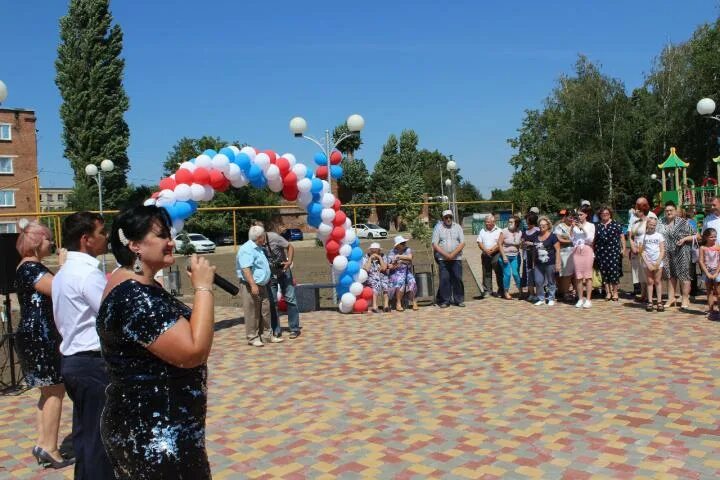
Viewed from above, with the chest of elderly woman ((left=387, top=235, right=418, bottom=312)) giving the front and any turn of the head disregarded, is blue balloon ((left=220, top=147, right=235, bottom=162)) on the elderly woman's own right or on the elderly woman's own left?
on the elderly woman's own right

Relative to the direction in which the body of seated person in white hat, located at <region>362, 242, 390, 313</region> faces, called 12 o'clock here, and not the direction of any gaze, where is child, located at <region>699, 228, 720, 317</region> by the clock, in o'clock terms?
child, located at <region>699, 228, 720, 317</region> is roughly at 10 o'clock from seated person in white hat, located at <region>362, 242, 390, 313</region>.

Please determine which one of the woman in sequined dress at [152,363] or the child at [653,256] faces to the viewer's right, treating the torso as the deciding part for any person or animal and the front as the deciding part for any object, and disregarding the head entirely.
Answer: the woman in sequined dress

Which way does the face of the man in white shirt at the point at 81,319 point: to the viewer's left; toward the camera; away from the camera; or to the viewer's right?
to the viewer's right

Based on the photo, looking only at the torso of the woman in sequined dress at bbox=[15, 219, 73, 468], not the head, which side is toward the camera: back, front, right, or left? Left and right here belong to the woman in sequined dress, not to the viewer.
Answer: right

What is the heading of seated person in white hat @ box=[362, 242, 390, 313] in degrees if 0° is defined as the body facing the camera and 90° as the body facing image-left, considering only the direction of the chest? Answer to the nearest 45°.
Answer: approximately 0°

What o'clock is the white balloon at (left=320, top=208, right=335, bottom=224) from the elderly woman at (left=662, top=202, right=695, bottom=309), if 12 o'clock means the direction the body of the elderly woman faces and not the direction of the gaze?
The white balloon is roughly at 1 o'clock from the elderly woman.

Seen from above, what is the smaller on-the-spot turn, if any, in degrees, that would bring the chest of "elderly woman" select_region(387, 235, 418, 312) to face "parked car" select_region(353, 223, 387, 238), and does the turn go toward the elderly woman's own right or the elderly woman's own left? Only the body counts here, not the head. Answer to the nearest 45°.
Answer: approximately 180°

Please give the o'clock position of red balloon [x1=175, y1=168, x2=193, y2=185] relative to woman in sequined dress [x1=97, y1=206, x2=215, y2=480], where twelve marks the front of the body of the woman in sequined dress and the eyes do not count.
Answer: The red balloon is roughly at 9 o'clock from the woman in sequined dress.

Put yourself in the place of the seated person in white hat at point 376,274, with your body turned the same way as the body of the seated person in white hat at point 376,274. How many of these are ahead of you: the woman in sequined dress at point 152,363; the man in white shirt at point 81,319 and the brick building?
2

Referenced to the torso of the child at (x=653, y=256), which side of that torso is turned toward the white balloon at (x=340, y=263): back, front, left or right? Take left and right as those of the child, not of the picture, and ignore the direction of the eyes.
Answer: right

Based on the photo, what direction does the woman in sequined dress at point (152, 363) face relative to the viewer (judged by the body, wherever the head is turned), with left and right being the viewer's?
facing to the right of the viewer
